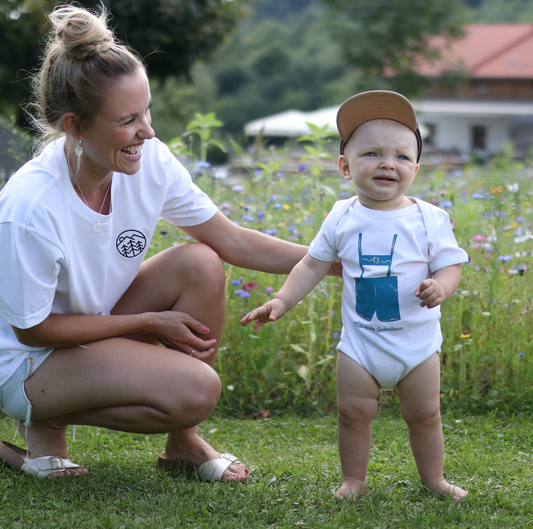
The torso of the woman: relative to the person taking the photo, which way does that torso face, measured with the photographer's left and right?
facing the viewer and to the right of the viewer

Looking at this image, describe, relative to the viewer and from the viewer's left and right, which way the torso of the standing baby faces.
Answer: facing the viewer

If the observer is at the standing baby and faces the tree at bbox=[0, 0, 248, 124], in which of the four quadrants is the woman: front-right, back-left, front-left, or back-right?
front-left

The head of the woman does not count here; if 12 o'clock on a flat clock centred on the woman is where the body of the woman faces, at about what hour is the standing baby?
The standing baby is roughly at 11 o'clock from the woman.

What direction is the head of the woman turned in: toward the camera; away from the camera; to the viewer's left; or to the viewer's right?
to the viewer's right

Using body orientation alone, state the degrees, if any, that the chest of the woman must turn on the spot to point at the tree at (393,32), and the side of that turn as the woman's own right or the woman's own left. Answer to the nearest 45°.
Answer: approximately 135° to the woman's own left

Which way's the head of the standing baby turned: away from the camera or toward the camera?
toward the camera

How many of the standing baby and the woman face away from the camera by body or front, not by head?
0

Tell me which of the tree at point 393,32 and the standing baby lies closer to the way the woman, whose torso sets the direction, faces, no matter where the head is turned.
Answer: the standing baby

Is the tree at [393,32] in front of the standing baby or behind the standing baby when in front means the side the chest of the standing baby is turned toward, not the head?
behind

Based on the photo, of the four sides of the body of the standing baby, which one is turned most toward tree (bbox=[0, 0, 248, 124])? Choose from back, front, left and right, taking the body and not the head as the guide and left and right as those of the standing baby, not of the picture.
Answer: back

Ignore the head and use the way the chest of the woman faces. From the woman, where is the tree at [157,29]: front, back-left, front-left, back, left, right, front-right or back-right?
back-left

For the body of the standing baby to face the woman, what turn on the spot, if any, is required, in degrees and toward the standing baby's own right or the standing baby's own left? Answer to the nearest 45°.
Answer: approximately 90° to the standing baby's own right
